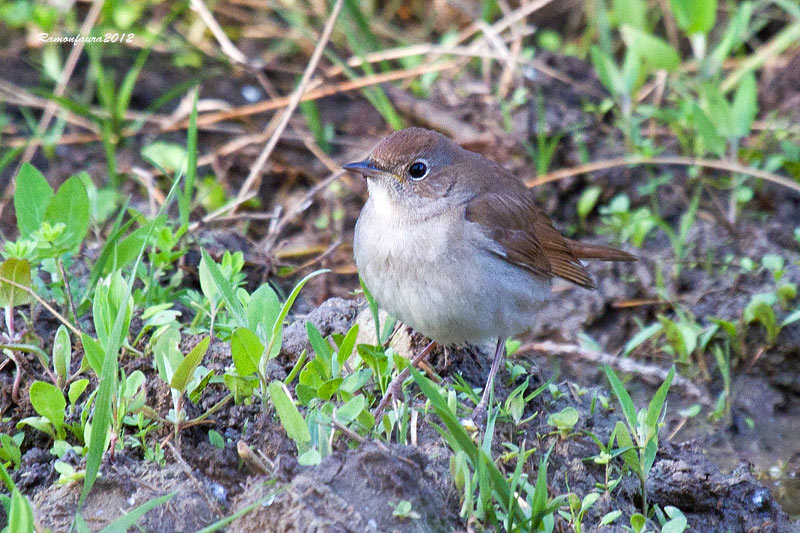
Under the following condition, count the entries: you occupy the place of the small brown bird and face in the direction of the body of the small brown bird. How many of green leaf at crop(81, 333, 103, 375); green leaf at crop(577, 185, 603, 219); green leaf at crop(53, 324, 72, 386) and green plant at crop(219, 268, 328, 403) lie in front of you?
3

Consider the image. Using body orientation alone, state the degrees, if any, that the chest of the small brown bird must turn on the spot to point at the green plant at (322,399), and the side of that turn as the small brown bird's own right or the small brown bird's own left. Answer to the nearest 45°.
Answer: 0° — it already faces it

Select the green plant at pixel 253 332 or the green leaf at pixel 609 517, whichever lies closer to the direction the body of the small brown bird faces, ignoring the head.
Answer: the green plant

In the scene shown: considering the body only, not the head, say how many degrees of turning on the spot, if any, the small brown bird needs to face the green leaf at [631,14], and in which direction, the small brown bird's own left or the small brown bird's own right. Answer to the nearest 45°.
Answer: approximately 135° to the small brown bird's own right

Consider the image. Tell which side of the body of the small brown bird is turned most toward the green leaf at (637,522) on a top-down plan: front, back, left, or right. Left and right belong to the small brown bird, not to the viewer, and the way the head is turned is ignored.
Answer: left

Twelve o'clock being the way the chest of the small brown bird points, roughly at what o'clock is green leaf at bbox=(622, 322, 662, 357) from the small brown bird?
The green leaf is roughly at 6 o'clock from the small brown bird.

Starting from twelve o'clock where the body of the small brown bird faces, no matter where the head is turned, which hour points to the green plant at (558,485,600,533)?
The green plant is roughly at 10 o'clock from the small brown bird.

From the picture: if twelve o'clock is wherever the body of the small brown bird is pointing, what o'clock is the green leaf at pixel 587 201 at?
The green leaf is roughly at 5 o'clock from the small brown bird.

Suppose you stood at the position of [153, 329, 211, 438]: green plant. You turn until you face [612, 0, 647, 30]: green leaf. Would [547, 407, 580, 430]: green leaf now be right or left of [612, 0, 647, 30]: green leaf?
right

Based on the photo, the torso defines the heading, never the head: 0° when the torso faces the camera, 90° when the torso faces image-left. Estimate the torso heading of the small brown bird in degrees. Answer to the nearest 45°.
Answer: approximately 45°

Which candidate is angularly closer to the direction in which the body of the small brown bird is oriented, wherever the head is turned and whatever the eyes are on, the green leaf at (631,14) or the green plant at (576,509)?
the green plant

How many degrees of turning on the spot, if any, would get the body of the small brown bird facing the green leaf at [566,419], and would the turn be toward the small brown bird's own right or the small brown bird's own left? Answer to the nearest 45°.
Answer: approximately 90° to the small brown bird's own left

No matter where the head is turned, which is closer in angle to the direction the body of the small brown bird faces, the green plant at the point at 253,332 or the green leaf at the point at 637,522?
the green plant

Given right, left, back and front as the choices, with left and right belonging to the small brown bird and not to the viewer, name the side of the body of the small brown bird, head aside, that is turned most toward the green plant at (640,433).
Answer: left
